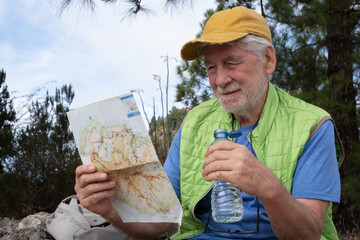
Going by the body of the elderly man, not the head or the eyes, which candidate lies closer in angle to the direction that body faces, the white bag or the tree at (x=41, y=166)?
the white bag

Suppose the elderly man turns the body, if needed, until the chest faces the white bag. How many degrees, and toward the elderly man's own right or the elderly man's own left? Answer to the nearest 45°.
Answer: approximately 45° to the elderly man's own right

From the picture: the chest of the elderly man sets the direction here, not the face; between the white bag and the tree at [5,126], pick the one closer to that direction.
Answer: the white bag

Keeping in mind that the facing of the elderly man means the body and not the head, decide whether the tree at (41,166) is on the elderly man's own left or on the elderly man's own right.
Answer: on the elderly man's own right

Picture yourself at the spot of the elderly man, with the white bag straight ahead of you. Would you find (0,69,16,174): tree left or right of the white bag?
right

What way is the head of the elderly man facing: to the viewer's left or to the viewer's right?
to the viewer's left

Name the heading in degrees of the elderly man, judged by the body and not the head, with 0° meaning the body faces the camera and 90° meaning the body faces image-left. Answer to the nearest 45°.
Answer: approximately 45°

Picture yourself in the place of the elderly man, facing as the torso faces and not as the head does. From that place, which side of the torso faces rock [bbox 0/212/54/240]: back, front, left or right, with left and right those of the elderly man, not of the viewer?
right
